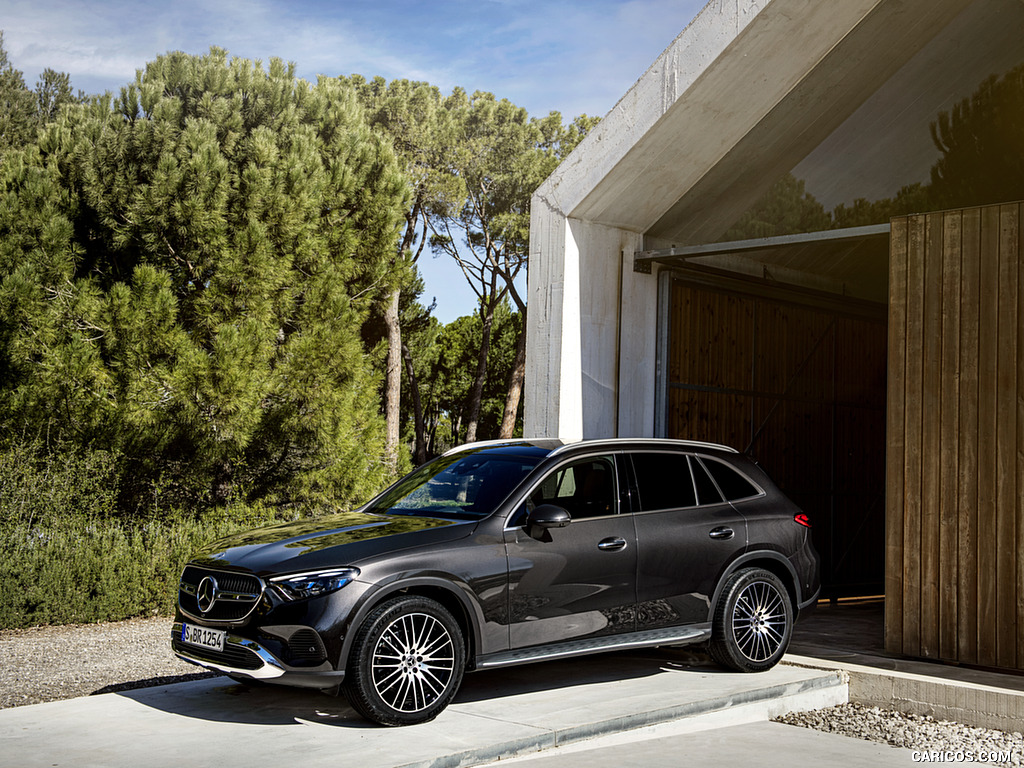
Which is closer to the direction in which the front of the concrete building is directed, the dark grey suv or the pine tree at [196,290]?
the dark grey suv

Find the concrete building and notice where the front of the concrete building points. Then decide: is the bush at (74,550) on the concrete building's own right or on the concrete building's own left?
on the concrete building's own right

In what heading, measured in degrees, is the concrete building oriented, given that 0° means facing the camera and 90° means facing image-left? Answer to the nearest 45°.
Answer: approximately 45°

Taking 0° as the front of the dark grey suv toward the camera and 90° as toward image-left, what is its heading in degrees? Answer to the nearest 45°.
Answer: approximately 45°

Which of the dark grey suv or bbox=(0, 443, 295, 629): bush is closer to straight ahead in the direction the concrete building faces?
the dark grey suv

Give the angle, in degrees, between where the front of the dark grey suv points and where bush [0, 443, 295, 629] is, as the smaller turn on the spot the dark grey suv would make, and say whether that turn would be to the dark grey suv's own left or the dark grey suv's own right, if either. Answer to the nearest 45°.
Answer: approximately 90° to the dark grey suv's own right
